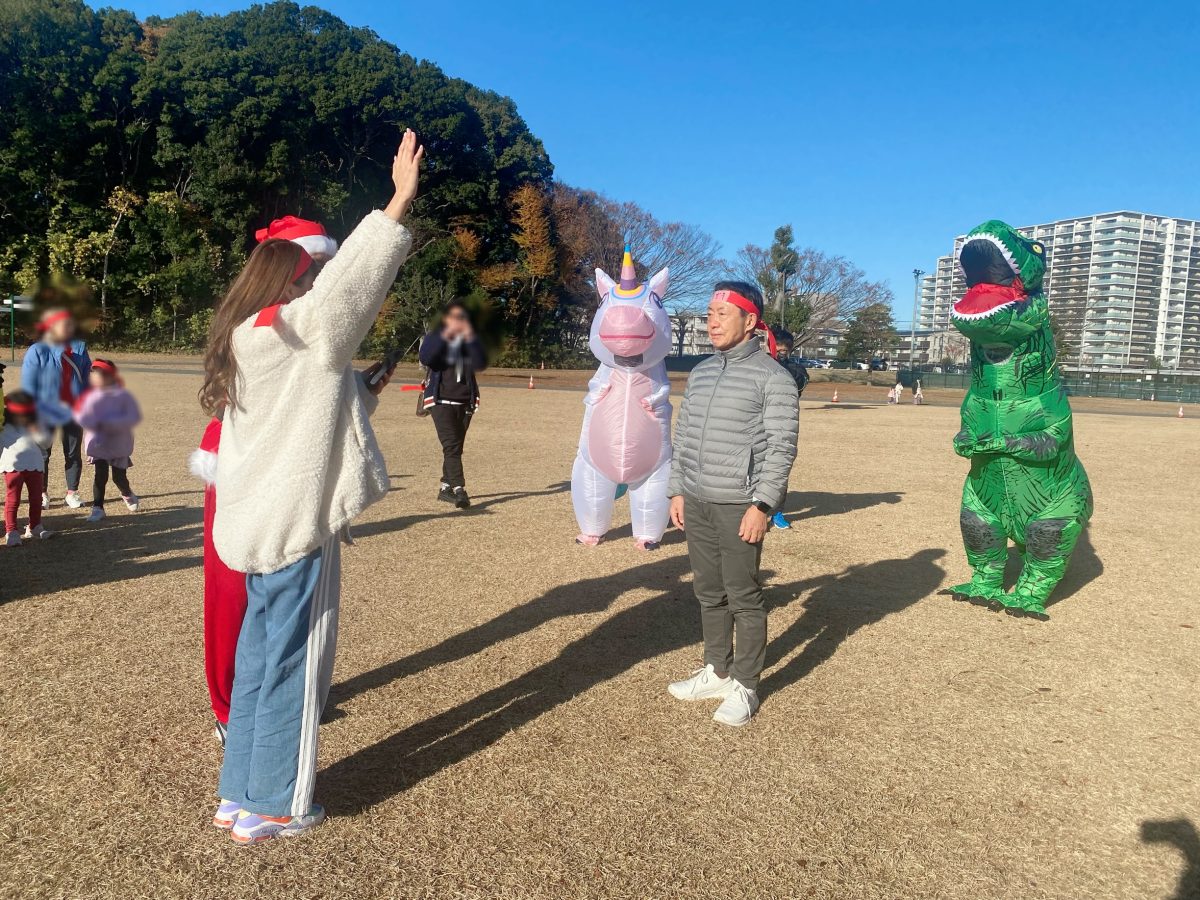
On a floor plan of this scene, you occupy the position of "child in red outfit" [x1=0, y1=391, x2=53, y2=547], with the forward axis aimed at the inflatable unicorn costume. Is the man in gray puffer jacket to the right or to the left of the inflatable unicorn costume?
right

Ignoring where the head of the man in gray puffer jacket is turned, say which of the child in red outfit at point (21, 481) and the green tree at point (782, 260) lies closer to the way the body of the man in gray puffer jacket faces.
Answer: the child in red outfit

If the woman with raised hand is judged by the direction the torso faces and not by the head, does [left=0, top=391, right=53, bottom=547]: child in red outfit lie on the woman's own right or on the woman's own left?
on the woman's own left

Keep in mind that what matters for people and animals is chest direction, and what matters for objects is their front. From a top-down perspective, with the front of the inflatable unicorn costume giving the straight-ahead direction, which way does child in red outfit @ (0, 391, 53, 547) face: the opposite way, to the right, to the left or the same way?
to the left

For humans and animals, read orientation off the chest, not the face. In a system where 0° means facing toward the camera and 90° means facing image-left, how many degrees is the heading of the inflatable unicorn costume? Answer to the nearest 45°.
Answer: approximately 0°

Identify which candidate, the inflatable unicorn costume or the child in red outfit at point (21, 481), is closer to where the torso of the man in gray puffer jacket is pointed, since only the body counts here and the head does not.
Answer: the child in red outfit

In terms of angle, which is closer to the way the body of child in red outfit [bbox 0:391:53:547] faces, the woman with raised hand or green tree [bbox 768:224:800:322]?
the woman with raised hand

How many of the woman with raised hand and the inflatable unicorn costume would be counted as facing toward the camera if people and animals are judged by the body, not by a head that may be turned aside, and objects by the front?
1

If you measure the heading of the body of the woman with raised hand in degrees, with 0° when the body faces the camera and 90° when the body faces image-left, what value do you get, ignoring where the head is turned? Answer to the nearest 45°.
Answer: approximately 225°
